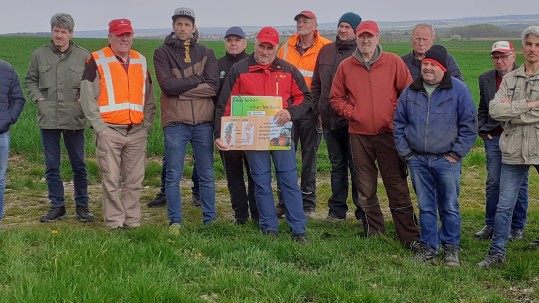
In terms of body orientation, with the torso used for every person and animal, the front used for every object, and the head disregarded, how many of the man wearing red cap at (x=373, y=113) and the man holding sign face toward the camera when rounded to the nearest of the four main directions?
2

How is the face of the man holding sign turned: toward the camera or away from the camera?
toward the camera

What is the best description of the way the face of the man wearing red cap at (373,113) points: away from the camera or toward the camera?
toward the camera

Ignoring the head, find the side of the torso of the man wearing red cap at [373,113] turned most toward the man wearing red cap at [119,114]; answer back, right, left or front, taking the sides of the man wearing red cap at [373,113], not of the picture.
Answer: right

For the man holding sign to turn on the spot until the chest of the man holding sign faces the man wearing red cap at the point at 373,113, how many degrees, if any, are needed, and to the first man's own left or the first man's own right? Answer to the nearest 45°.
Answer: approximately 90° to the first man's own left

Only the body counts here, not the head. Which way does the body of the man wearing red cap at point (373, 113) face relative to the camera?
toward the camera

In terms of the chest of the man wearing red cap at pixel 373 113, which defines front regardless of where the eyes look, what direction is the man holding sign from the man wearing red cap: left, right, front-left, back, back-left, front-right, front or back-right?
right

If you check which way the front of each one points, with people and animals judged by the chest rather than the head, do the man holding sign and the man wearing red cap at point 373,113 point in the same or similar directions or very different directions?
same or similar directions

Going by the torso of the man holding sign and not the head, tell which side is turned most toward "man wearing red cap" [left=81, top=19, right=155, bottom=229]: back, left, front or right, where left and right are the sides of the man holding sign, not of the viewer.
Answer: right
